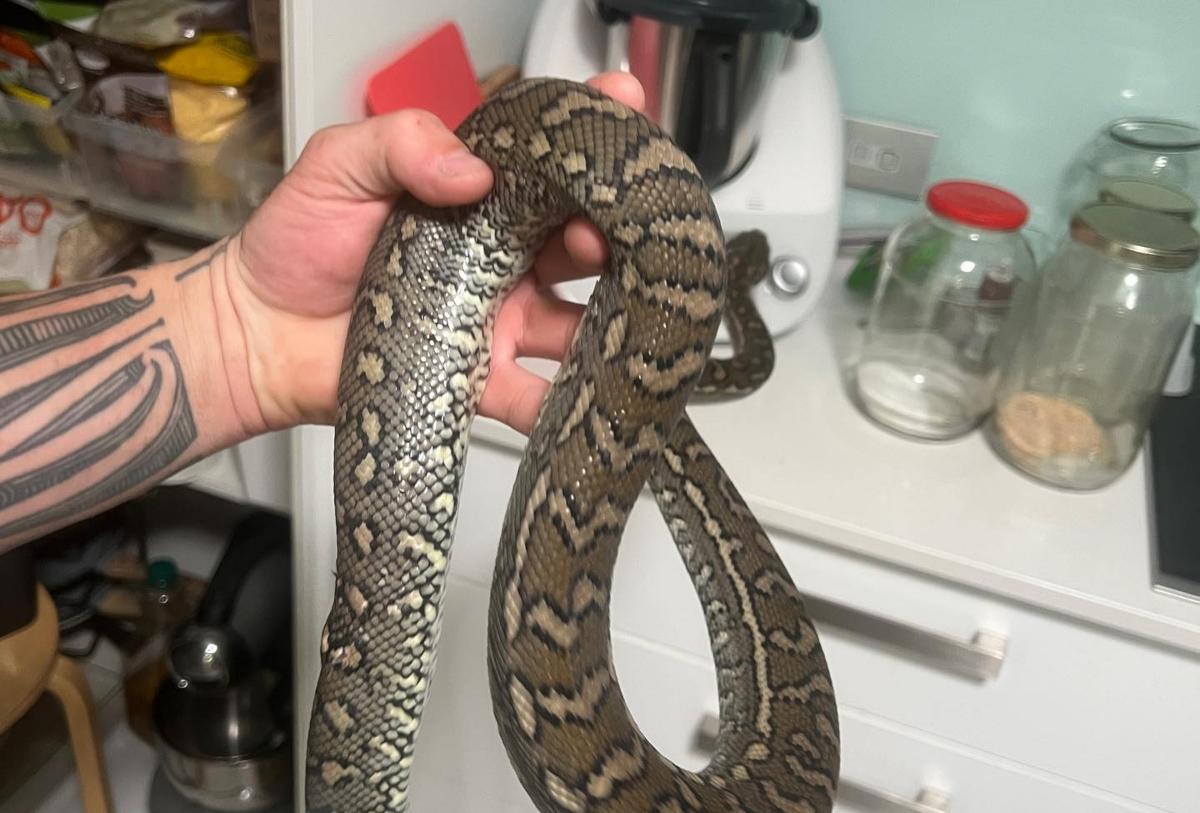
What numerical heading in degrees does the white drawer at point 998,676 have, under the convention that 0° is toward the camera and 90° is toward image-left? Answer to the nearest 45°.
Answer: approximately 45°

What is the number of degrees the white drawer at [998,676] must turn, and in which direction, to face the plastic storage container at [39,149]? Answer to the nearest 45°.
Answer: approximately 45° to its right

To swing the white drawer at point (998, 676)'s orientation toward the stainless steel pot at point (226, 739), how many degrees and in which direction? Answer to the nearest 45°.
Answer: approximately 45° to its right

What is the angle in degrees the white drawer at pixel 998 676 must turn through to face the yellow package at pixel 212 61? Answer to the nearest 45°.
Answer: approximately 45° to its right

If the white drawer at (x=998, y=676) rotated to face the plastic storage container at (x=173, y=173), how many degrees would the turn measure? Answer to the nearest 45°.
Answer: approximately 45° to its right
